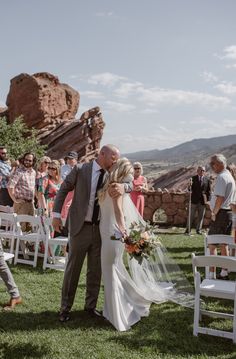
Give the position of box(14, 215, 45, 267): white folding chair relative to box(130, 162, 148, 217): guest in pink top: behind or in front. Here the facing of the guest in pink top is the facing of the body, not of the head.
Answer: in front

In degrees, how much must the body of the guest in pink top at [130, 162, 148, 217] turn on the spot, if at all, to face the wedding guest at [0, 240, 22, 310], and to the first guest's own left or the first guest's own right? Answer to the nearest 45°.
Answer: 0° — they already face them

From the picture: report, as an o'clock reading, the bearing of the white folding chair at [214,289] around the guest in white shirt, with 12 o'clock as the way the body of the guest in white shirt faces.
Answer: The white folding chair is roughly at 9 o'clock from the guest in white shirt.

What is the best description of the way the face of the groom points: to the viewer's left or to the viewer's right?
to the viewer's right

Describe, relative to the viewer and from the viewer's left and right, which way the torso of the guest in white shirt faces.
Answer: facing to the left of the viewer

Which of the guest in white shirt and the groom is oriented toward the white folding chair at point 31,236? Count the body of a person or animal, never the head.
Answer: the guest in white shirt

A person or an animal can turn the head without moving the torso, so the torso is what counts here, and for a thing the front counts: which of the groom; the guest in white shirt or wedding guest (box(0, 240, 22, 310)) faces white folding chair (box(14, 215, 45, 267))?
the guest in white shirt

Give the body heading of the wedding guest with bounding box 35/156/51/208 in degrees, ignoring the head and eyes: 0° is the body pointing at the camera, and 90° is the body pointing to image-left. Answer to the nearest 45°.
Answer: approximately 315°

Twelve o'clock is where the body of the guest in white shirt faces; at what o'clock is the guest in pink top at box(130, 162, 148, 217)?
The guest in pink top is roughly at 2 o'clock from the guest in white shirt.
